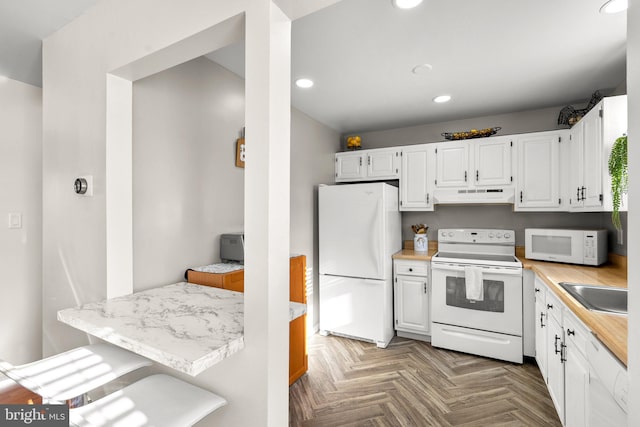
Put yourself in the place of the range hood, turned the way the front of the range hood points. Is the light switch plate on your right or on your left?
on your right

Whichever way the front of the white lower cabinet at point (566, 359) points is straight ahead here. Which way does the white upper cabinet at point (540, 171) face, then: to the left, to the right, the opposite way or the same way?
to the left

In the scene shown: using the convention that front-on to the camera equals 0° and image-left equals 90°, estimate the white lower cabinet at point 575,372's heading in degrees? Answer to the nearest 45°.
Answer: approximately 90°

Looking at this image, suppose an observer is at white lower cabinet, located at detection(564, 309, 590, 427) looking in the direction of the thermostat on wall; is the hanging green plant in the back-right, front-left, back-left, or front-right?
back-right

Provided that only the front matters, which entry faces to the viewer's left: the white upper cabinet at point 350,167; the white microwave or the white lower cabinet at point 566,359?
the white lower cabinet

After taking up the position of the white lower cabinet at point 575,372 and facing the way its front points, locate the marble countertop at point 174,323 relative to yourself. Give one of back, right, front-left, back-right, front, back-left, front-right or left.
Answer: front-left

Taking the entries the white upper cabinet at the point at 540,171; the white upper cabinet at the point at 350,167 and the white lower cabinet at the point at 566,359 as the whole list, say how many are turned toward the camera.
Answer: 2

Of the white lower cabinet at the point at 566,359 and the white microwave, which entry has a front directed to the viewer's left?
the white lower cabinet

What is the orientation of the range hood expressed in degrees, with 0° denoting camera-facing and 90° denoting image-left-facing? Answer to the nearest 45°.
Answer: approximately 0°

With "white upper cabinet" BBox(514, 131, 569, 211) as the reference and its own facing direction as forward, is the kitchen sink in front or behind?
in front

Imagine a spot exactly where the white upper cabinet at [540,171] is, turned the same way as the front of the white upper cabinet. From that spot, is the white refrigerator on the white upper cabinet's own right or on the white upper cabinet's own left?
on the white upper cabinet's own right
